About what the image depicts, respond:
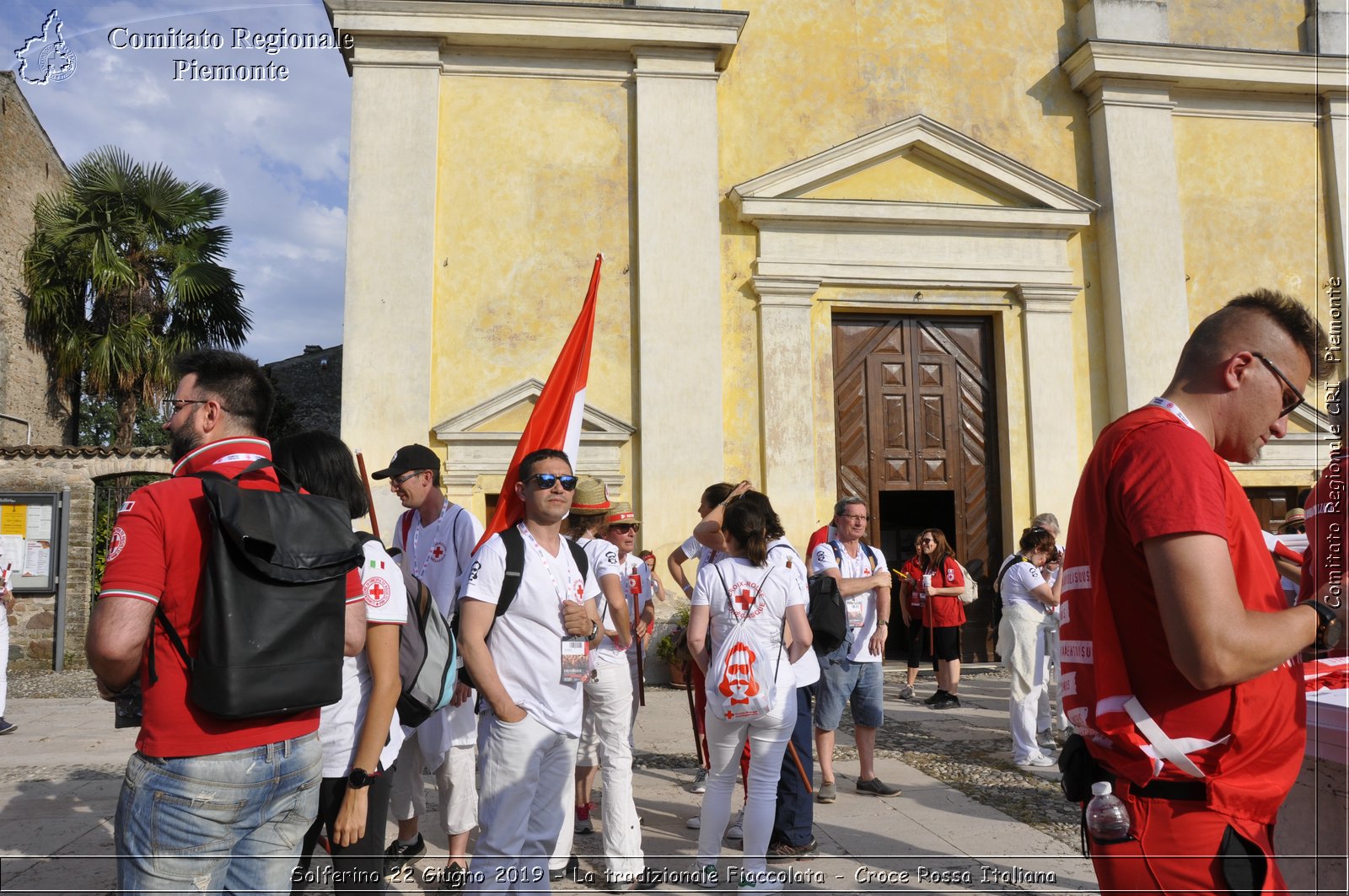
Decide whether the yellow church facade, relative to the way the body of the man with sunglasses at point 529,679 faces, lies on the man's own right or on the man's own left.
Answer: on the man's own left

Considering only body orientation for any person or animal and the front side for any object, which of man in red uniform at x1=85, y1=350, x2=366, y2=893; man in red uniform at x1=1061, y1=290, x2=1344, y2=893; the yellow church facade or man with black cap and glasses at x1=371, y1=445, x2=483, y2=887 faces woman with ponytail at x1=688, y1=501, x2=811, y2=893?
the yellow church facade

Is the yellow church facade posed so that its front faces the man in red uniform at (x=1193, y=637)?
yes

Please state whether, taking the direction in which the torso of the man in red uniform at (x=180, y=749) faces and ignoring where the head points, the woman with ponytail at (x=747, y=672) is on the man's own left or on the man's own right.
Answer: on the man's own right

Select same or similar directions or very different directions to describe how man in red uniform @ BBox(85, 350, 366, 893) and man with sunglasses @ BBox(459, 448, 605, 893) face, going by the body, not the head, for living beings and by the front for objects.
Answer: very different directions

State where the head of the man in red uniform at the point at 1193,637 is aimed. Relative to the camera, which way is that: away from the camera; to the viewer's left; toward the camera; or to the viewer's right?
to the viewer's right

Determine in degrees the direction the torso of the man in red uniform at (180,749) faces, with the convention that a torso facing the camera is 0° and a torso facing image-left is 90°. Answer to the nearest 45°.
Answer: approximately 135°

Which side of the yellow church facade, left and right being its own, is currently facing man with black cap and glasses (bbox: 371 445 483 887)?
front

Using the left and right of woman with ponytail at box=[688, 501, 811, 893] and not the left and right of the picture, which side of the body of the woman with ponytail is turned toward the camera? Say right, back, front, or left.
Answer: back

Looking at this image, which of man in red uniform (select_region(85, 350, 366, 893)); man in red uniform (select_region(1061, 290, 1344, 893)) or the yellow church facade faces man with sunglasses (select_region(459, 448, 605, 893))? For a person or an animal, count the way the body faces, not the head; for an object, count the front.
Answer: the yellow church facade

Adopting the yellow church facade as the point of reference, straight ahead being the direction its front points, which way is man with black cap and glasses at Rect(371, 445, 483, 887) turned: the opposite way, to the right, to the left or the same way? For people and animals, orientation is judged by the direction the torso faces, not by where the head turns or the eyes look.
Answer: the same way

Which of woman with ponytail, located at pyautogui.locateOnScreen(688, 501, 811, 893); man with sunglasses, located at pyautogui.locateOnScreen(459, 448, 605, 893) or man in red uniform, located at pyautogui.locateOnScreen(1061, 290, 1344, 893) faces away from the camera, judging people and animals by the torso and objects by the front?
the woman with ponytail

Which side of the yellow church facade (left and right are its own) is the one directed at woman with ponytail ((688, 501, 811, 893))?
front

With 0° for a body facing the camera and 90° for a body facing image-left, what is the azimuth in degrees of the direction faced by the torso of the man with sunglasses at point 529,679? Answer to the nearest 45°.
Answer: approximately 315°

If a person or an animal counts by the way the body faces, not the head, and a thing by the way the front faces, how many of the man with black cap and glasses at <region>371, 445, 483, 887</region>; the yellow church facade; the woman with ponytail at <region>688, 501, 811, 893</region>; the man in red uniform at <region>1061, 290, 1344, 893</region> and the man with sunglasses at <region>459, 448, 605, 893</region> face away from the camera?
1

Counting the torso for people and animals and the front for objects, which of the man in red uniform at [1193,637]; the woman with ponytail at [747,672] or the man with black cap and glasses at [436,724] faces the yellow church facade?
the woman with ponytail

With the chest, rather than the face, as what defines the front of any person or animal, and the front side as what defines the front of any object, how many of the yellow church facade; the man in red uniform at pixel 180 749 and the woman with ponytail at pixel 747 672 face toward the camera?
1

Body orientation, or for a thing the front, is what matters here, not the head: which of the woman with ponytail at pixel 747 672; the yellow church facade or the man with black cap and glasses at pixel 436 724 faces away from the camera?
the woman with ponytail
